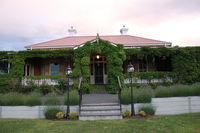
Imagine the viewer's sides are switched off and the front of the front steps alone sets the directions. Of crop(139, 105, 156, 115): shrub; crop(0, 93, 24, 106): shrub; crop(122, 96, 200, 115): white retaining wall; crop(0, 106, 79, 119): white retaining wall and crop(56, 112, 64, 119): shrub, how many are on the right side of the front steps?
3

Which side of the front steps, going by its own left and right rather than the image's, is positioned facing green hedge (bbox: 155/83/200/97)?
left

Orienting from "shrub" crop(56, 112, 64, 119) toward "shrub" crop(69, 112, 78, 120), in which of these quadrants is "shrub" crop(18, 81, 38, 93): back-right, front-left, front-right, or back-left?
back-left

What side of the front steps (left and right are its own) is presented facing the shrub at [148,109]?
left

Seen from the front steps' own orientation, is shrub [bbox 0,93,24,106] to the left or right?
on its right

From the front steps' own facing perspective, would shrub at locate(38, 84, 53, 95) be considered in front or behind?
behind

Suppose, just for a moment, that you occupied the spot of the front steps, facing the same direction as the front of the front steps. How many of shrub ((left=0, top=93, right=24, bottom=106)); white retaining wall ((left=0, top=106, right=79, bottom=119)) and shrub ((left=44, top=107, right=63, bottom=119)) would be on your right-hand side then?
3

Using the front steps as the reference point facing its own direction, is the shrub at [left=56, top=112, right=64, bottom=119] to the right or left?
on its right

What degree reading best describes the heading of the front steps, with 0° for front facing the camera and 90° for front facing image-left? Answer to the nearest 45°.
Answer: approximately 0°

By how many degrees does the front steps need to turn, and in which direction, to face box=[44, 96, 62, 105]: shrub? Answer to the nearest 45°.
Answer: approximately 90° to its right

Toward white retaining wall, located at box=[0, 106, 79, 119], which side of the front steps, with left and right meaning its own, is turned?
right

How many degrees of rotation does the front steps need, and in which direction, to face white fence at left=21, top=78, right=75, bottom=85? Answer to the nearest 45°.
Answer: approximately 135° to its right

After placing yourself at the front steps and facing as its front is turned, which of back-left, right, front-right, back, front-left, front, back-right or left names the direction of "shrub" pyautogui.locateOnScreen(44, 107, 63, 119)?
right

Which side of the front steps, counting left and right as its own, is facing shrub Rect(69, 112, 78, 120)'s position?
right
